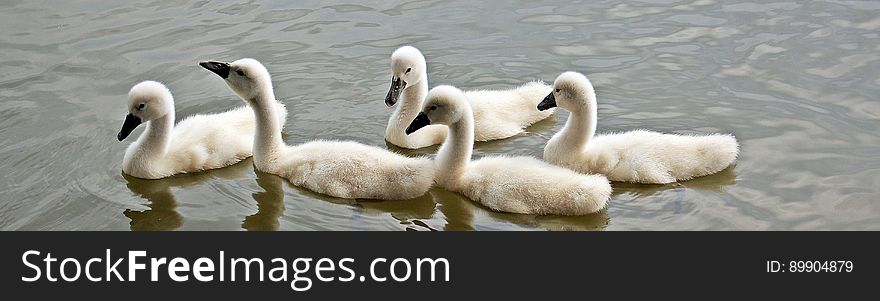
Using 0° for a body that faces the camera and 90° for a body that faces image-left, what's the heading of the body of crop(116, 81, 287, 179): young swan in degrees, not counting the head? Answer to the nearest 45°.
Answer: approximately 45°
